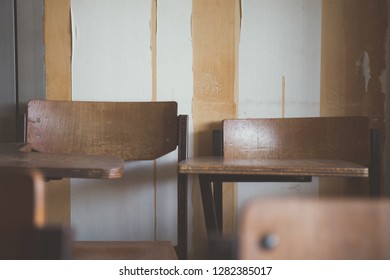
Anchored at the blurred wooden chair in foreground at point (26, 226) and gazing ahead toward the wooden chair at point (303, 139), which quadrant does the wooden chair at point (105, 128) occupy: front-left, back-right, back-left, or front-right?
front-left

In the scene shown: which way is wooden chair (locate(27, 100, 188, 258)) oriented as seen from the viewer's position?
toward the camera

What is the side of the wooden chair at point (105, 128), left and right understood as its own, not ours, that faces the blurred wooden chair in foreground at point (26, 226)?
front

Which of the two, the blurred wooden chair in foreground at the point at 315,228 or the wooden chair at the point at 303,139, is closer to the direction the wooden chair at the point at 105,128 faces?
the blurred wooden chair in foreground

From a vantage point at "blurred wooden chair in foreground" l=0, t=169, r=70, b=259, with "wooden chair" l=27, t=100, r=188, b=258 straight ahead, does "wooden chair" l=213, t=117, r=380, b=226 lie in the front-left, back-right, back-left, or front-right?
front-right

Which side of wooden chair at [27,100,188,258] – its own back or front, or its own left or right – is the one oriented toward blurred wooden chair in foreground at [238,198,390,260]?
front

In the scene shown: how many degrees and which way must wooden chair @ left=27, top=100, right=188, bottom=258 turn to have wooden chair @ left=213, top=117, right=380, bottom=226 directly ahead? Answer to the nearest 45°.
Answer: approximately 90° to its left

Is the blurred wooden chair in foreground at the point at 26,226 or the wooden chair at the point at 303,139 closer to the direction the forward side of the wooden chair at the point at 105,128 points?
the blurred wooden chair in foreground
